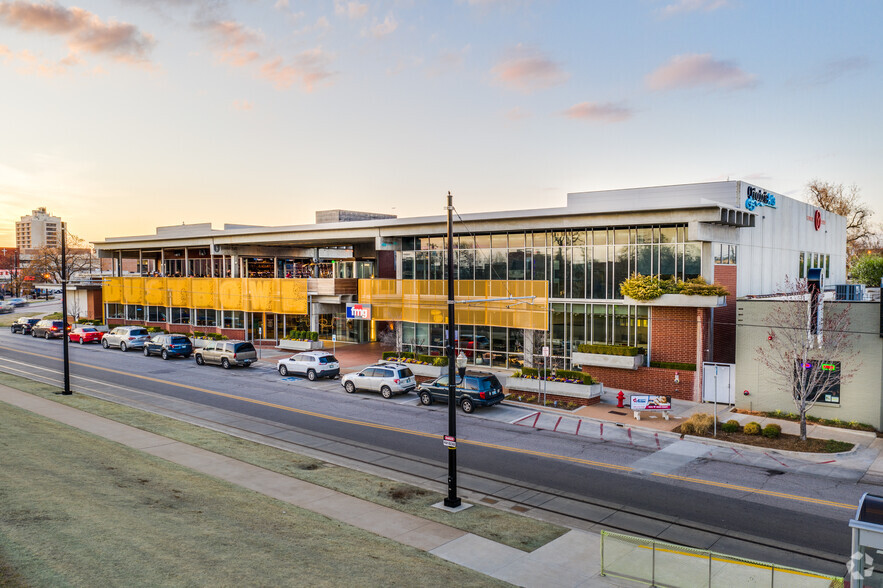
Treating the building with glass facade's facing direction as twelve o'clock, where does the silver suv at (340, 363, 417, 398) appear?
The silver suv is roughly at 1 o'clock from the building with glass facade.

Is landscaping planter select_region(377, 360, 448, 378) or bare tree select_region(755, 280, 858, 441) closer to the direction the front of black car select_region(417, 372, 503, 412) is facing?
the landscaping planter

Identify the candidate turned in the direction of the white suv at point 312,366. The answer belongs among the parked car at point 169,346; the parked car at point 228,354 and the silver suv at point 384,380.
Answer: the silver suv

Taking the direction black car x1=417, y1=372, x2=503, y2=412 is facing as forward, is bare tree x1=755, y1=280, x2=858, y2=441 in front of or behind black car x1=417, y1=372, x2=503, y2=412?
behind

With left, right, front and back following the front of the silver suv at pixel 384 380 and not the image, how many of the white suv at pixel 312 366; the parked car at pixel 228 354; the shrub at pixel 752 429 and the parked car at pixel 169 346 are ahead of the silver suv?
3

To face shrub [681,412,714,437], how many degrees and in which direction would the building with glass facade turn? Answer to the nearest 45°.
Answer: approximately 45° to its left

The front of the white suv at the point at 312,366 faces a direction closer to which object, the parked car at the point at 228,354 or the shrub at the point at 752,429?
the parked car

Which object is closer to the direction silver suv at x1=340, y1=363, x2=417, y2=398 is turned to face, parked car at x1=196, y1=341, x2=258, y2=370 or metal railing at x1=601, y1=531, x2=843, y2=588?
the parked car

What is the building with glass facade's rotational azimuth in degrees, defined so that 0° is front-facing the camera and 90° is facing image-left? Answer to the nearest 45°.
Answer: approximately 45°

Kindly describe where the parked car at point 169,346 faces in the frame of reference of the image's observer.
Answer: facing away from the viewer and to the left of the viewer

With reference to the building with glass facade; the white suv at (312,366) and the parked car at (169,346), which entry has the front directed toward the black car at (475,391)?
the building with glass facade
